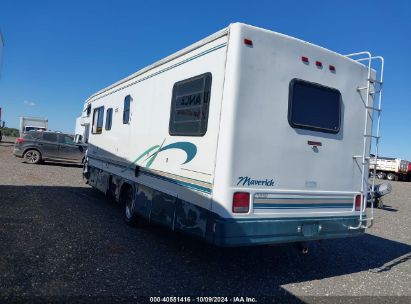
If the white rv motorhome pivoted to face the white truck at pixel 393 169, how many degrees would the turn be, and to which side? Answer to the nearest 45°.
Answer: approximately 90° to its right

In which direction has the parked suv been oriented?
to the viewer's right

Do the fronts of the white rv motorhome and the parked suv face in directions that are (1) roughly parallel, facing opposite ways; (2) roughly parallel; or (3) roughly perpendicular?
roughly perpendicular

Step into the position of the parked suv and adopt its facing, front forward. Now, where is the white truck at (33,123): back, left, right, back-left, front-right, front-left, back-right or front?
left

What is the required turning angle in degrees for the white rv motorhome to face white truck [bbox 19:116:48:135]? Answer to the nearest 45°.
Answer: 0° — it already faces it

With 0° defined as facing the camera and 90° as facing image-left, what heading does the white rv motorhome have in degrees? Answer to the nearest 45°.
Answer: approximately 135°
